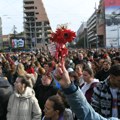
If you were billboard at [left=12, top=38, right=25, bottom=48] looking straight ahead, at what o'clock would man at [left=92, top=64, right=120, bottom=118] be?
The man is roughly at 12 o'clock from the billboard.

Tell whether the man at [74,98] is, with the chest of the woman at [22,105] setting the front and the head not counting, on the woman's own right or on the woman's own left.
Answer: on the woman's own left
